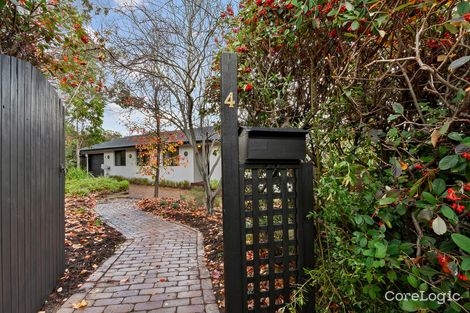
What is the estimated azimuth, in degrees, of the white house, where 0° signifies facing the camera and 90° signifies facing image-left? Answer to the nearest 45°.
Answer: approximately 45°

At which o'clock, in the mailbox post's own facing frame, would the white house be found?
The white house is roughly at 5 o'clock from the mailbox post.

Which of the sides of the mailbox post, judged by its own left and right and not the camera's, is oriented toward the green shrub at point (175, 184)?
back

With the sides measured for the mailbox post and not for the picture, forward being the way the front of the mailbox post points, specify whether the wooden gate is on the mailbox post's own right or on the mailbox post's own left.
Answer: on the mailbox post's own right

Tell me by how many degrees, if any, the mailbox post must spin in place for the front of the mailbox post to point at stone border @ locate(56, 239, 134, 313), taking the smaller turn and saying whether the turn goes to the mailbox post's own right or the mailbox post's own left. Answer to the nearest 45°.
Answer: approximately 135° to the mailbox post's own right

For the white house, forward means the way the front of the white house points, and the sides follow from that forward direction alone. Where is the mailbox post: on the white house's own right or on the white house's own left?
on the white house's own left

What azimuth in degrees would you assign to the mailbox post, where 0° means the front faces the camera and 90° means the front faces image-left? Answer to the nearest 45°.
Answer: approximately 0°
